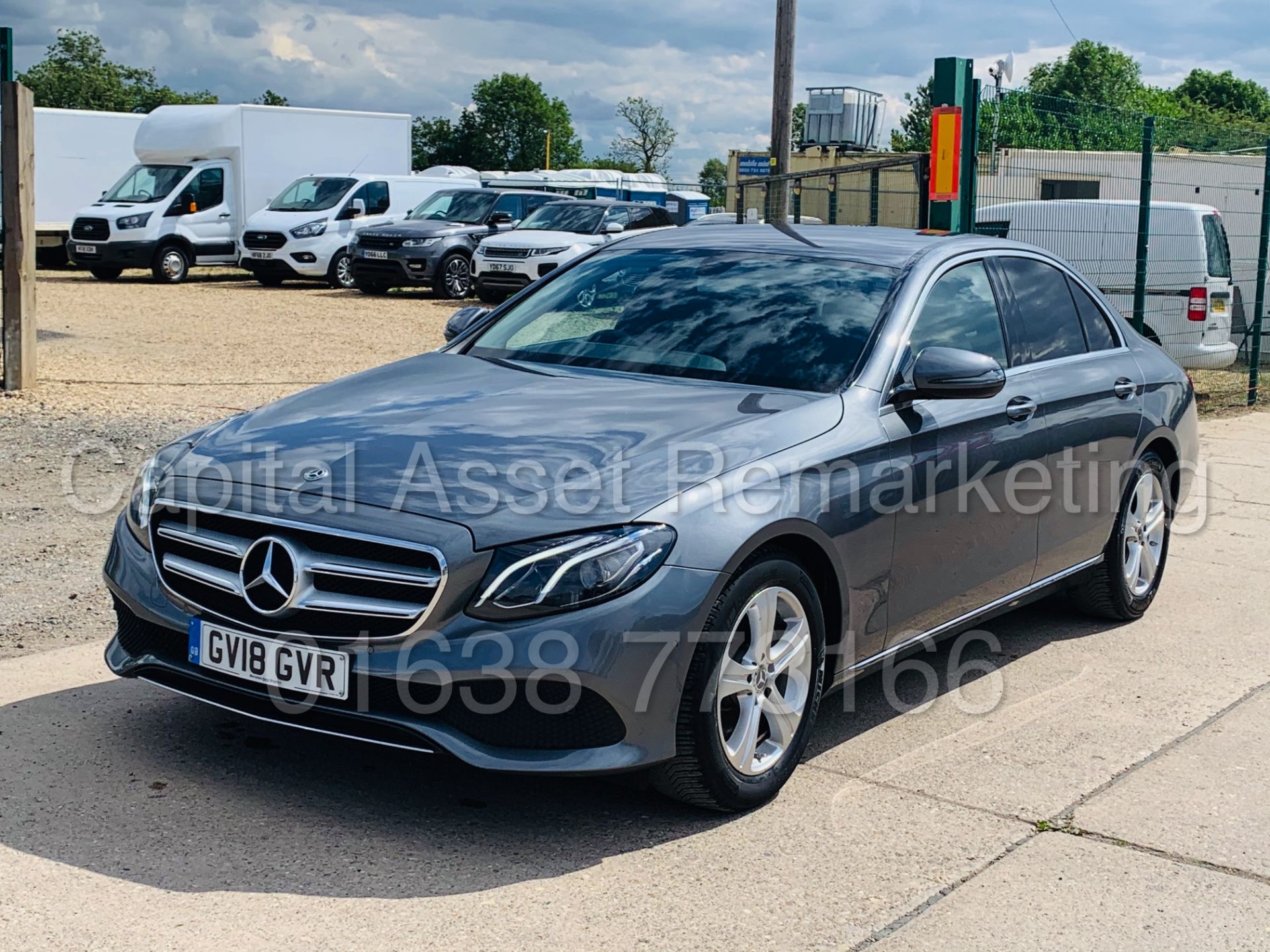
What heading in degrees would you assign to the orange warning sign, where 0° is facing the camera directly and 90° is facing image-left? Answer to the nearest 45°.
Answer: approximately 0°

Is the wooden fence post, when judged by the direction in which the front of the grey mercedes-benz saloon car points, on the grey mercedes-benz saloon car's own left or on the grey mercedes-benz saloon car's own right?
on the grey mercedes-benz saloon car's own right

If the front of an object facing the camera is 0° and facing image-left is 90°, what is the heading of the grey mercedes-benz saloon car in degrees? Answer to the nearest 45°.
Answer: approximately 45°

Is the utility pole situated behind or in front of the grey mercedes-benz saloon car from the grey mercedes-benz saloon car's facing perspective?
behind

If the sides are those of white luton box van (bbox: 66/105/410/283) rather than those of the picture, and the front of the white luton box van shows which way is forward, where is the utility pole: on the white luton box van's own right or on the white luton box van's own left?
on the white luton box van's own left

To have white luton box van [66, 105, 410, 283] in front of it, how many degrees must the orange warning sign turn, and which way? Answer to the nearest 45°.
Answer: approximately 135° to its right

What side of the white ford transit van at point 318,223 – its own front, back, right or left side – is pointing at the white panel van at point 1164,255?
left

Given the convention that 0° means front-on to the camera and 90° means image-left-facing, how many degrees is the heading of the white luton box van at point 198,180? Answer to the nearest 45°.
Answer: approximately 45°
